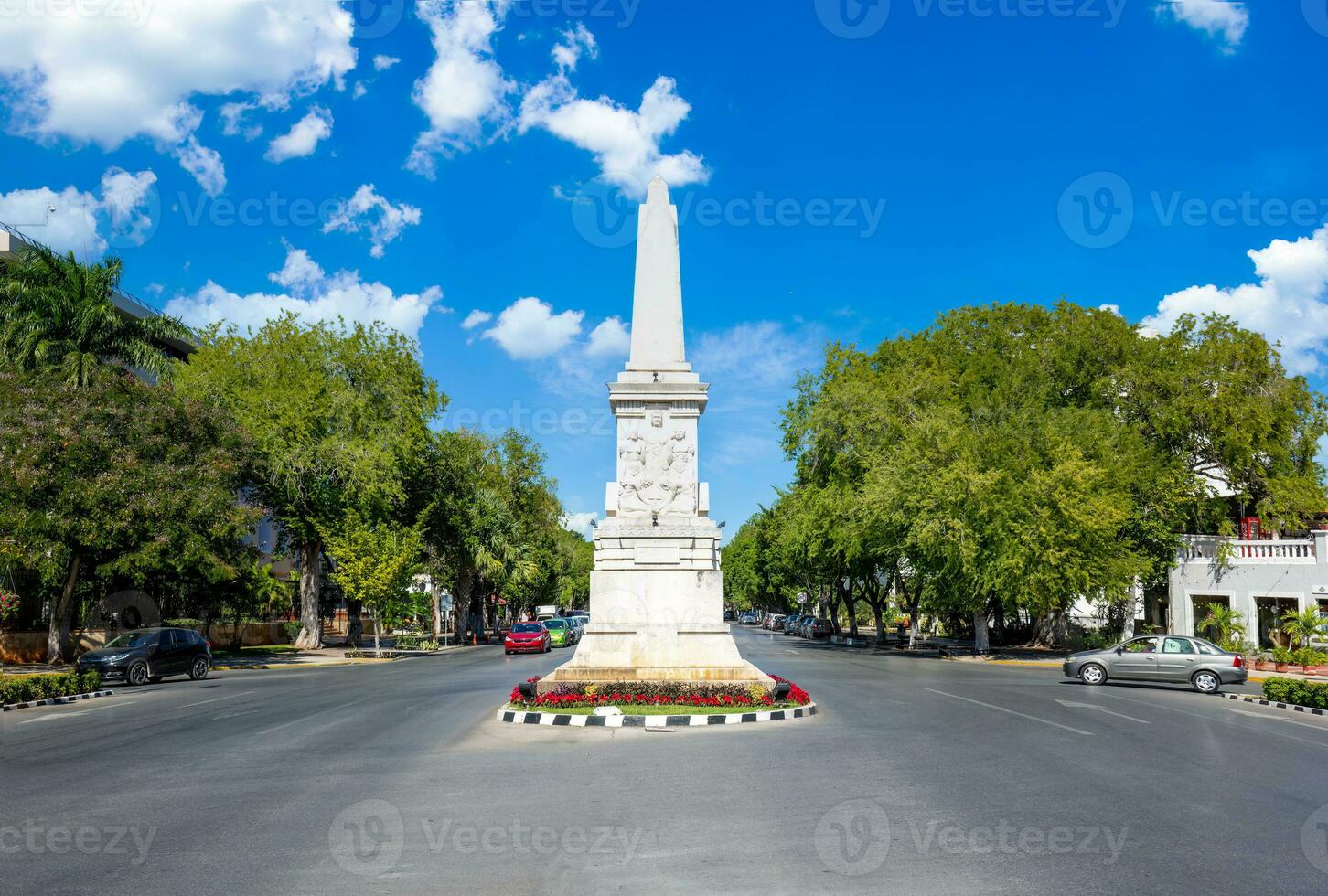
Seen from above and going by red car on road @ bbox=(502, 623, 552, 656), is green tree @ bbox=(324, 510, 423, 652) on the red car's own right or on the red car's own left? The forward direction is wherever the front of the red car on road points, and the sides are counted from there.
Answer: on the red car's own right

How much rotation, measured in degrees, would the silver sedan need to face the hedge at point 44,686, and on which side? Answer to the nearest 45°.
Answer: approximately 45° to its left

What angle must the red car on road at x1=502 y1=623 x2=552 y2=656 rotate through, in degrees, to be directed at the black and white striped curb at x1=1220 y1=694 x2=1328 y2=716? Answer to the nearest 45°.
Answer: approximately 45° to its left

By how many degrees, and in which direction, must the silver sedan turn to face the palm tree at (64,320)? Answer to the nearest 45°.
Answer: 0° — it already faces it

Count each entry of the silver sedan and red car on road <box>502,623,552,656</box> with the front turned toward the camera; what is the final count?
1

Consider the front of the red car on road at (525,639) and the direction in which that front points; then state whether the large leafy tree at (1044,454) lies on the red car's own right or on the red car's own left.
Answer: on the red car's own left

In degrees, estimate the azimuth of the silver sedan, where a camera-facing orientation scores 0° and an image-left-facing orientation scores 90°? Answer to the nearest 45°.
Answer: approximately 90°

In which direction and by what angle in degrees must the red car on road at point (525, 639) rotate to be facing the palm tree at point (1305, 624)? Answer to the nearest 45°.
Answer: approximately 45° to its left

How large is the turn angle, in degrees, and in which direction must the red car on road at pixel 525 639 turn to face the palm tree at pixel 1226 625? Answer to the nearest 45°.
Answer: approximately 45° to its left
